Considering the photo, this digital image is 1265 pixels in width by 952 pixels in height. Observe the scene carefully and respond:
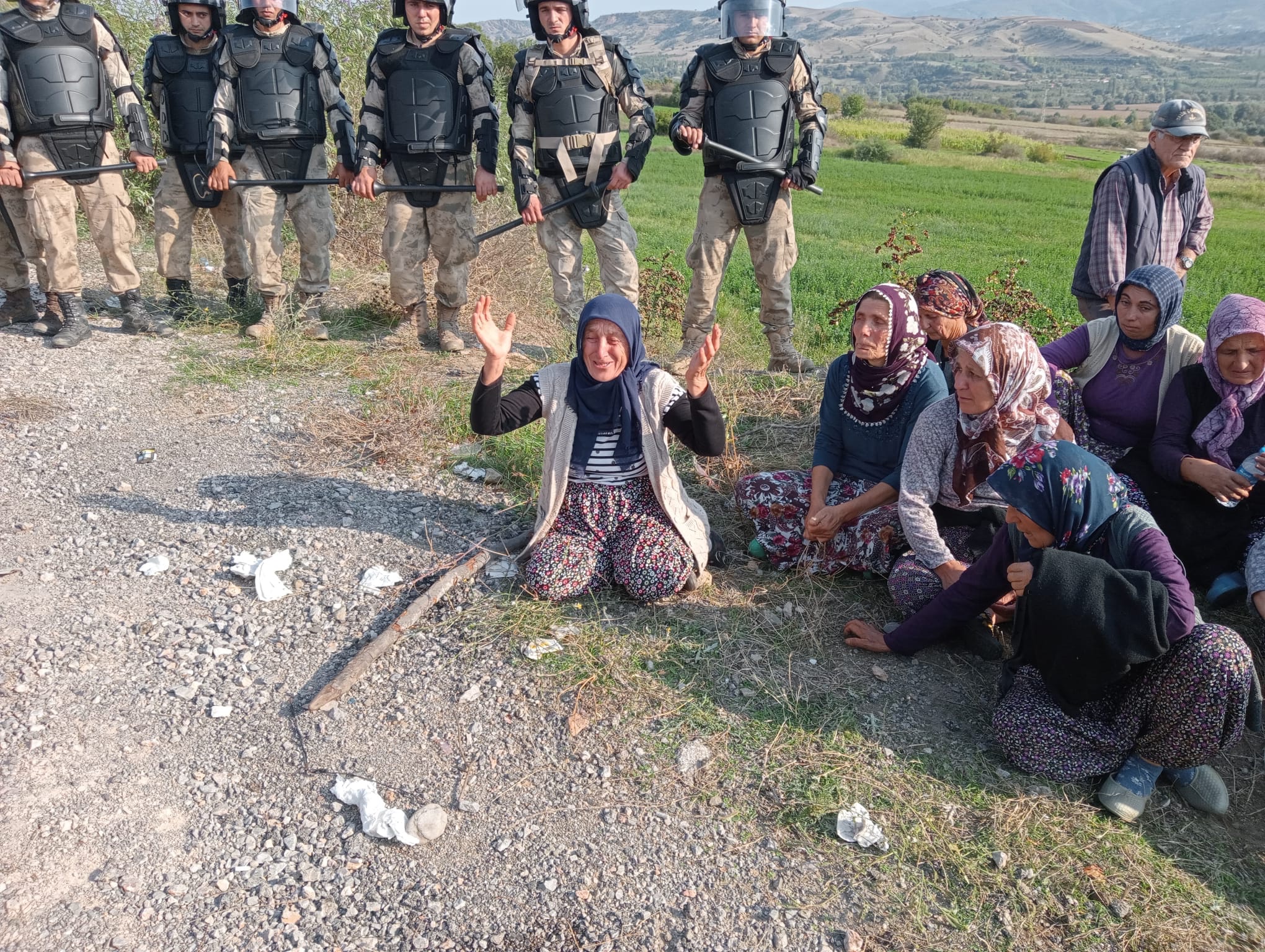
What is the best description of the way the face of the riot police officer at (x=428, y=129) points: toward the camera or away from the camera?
toward the camera

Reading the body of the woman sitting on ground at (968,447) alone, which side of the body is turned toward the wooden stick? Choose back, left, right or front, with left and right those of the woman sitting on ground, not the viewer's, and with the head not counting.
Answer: front

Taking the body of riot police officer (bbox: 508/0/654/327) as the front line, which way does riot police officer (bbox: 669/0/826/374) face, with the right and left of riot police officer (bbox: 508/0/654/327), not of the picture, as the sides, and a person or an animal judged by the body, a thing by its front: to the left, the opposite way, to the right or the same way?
the same way

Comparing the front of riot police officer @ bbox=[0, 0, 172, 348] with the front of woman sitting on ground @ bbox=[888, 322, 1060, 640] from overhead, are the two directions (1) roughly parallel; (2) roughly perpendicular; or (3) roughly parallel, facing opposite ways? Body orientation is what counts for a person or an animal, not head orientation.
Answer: roughly perpendicular

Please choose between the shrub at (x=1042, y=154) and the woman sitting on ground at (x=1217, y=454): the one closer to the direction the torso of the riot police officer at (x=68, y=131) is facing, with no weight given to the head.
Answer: the woman sitting on ground

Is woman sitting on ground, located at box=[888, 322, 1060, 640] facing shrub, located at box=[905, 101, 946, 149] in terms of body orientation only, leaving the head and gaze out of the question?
no

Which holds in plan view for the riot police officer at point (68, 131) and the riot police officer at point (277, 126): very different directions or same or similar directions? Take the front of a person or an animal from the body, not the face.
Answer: same or similar directions

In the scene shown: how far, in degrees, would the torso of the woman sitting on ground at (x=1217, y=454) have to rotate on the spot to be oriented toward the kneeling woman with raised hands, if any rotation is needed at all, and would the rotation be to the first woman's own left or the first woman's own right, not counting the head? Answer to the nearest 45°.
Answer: approximately 45° to the first woman's own right

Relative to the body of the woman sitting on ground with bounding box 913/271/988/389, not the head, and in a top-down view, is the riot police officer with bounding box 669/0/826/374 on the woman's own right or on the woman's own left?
on the woman's own right

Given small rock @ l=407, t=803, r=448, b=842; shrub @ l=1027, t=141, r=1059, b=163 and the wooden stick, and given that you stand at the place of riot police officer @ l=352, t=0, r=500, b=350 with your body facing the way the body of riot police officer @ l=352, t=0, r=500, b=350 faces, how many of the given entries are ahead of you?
2

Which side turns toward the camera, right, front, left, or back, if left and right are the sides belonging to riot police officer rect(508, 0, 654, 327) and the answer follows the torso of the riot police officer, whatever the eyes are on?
front

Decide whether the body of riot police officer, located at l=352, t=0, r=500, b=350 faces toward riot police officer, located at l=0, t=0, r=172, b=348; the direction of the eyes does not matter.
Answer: no

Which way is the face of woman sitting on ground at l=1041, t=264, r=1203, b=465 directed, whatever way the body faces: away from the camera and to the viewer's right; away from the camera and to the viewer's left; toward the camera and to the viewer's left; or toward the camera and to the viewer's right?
toward the camera and to the viewer's left

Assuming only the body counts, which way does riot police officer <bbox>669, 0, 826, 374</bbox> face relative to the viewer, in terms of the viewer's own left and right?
facing the viewer
